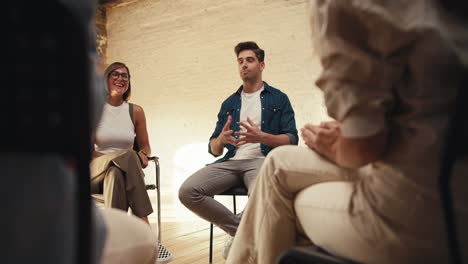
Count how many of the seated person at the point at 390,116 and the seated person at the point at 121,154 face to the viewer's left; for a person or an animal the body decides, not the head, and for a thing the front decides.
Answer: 1

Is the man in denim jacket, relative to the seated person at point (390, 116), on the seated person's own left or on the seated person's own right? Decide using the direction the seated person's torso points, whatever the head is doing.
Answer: on the seated person's own right

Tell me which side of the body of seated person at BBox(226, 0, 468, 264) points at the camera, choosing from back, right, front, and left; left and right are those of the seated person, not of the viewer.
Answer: left

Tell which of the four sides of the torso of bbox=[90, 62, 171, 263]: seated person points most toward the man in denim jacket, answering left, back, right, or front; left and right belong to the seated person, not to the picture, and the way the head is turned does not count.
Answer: left

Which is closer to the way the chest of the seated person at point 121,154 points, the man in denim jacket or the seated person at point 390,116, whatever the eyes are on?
the seated person

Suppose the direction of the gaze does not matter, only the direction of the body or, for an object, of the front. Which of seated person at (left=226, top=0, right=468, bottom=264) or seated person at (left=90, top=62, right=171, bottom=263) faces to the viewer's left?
seated person at (left=226, top=0, right=468, bottom=264)

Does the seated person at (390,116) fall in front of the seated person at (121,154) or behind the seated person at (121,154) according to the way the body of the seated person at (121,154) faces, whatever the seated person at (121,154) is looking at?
in front

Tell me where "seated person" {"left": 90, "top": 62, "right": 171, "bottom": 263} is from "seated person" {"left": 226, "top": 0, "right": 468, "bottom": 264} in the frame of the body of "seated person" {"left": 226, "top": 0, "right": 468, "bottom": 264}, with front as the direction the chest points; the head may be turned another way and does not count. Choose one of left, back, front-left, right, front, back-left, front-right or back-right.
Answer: front-right

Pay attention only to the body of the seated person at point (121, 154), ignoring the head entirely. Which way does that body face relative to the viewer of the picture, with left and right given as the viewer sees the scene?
facing the viewer
